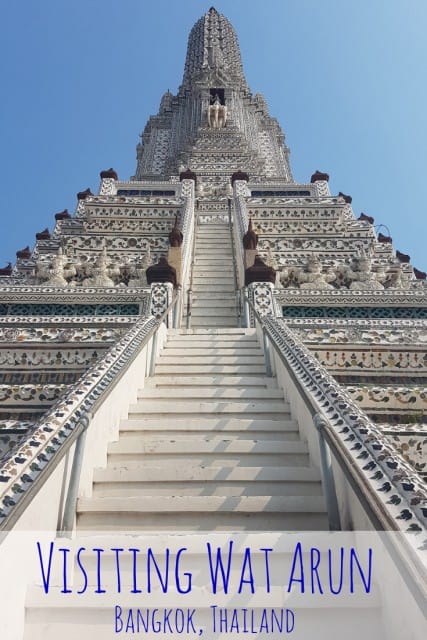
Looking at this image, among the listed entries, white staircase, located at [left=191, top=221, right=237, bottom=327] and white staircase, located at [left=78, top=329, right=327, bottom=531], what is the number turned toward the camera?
2

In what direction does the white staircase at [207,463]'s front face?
toward the camera

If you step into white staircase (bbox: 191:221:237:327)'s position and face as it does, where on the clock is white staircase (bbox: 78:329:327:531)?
white staircase (bbox: 78:329:327:531) is roughly at 12 o'clock from white staircase (bbox: 191:221:237:327).

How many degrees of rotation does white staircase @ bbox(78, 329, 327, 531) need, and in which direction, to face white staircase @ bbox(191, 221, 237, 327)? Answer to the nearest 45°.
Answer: approximately 180°

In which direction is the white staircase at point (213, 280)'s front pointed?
toward the camera
